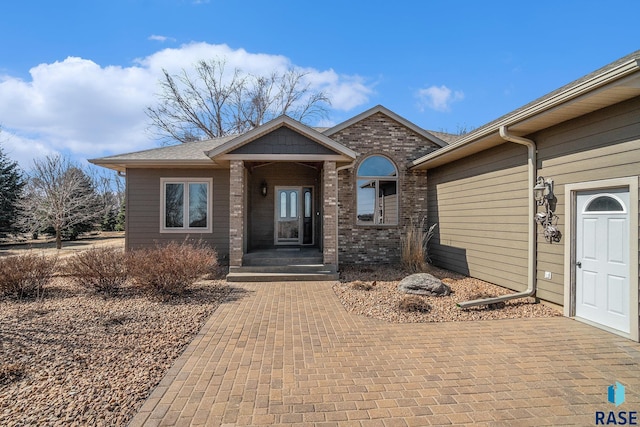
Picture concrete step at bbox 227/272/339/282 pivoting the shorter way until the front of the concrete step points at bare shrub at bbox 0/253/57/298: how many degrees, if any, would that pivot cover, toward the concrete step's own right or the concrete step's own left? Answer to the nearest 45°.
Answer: approximately 90° to the concrete step's own right

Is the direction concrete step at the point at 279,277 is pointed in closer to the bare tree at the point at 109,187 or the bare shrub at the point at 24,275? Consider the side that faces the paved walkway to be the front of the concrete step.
the bare shrub

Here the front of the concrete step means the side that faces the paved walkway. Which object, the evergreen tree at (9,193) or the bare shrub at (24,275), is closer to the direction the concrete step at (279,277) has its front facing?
the bare shrub

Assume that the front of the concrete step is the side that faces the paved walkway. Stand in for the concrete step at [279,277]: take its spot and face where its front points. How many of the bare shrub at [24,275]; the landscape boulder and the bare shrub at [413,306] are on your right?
1

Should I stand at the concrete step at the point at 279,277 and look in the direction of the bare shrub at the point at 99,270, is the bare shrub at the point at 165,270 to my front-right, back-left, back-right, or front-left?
front-left

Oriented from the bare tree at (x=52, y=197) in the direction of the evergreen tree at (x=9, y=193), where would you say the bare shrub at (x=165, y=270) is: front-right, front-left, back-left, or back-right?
back-left

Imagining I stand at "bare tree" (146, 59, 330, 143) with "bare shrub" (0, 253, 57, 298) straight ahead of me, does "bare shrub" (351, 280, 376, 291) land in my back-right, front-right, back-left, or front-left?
front-left

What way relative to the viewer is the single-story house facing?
toward the camera

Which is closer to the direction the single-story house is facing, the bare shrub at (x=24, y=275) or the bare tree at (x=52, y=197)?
the bare shrub

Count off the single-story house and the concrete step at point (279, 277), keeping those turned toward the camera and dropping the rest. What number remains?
2

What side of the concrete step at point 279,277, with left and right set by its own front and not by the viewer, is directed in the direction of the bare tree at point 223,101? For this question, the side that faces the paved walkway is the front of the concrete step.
back

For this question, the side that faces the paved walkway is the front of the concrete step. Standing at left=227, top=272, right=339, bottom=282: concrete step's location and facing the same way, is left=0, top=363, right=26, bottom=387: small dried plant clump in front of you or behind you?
in front

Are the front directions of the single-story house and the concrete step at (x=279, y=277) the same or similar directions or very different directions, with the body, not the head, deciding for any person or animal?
same or similar directions

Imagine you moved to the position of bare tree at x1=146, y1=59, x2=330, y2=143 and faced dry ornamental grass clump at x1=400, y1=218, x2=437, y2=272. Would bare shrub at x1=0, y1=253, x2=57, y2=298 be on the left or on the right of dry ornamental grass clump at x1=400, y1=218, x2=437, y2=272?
right

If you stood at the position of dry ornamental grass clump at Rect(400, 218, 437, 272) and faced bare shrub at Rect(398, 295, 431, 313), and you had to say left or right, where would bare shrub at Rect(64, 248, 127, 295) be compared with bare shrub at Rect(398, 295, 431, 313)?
right

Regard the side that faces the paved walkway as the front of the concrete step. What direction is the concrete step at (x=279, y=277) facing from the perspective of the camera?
toward the camera
